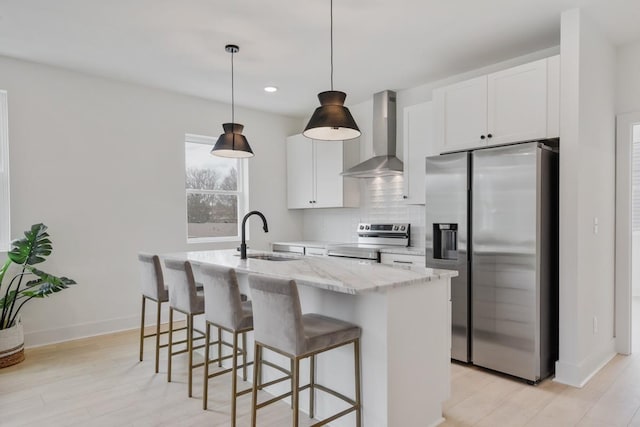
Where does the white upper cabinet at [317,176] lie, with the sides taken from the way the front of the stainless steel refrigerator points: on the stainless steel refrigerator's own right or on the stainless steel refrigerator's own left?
on the stainless steel refrigerator's own right

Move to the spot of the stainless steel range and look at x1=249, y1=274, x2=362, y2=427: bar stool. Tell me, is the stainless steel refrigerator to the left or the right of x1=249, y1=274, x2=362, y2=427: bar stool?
left

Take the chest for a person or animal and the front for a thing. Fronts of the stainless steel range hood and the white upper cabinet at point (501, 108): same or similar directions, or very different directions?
same or similar directions

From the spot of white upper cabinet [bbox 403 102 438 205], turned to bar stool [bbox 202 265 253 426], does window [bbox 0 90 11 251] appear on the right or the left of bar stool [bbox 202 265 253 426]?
right

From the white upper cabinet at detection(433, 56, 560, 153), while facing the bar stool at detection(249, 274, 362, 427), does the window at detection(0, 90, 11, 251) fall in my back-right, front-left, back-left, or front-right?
front-right

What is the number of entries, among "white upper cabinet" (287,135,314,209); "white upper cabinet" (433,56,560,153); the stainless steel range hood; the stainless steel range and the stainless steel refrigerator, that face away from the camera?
0

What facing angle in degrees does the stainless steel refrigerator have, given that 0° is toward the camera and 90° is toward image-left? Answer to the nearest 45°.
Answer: approximately 45°

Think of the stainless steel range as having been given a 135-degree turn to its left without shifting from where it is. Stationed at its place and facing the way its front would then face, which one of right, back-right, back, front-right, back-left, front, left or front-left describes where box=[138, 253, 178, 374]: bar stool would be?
back-right

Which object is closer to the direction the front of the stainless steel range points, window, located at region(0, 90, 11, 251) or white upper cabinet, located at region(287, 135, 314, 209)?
the window

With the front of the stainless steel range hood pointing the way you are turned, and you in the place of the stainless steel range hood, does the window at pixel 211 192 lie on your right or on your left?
on your right

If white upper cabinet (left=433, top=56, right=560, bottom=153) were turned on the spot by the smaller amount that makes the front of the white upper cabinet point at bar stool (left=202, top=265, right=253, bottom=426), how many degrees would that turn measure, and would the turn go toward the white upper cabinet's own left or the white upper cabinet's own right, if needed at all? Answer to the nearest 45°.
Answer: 0° — it already faces it

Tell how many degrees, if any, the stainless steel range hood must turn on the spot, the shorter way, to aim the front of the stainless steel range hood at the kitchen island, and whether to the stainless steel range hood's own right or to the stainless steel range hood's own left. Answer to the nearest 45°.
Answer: approximately 45° to the stainless steel range hood's own left

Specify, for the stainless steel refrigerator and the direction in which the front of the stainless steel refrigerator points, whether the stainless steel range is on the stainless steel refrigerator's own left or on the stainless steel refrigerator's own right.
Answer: on the stainless steel refrigerator's own right

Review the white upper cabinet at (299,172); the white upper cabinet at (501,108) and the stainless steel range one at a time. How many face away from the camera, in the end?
0

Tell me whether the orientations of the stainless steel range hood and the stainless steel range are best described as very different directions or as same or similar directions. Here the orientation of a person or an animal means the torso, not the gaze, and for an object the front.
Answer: same or similar directions

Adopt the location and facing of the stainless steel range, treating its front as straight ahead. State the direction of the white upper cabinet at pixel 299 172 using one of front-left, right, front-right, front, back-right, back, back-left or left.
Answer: right

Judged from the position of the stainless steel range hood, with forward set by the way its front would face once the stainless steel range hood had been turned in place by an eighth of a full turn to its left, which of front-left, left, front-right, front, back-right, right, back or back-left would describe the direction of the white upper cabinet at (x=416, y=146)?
front-left
